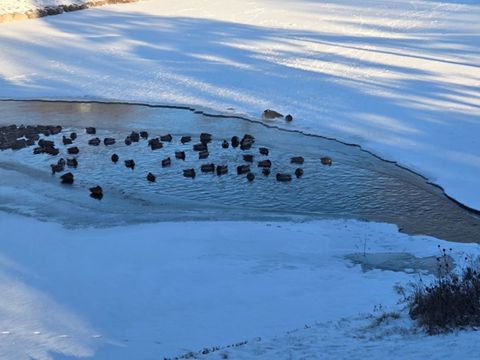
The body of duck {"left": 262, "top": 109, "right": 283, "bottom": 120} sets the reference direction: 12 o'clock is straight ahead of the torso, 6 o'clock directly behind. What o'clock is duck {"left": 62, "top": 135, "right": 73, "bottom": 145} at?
duck {"left": 62, "top": 135, "right": 73, "bottom": 145} is roughly at 11 o'clock from duck {"left": 262, "top": 109, "right": 283, "bottom": 120}.

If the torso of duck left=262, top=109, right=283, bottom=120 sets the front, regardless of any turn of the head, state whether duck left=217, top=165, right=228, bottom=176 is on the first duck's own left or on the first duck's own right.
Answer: on the first duck's own left

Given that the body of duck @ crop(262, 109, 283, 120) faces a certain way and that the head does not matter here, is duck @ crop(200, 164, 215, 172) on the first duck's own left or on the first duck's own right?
on the first duck's own left

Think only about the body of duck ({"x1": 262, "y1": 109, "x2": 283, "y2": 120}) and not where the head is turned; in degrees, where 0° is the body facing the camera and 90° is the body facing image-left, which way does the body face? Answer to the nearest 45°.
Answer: approximately 90°

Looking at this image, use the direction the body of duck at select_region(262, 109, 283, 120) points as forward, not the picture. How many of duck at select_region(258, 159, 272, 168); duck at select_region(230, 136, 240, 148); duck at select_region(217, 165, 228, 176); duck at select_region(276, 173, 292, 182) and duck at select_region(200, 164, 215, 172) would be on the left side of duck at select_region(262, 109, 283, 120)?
5

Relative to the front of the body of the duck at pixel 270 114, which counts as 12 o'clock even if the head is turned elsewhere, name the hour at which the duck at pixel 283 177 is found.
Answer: the duck at pixel 283 177 is roughly at 9 o'clock from the duck at pixel 270 114.

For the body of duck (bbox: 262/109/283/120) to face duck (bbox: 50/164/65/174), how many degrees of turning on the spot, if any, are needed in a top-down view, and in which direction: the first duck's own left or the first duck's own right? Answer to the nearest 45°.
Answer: approximately 45° to the first duck's own left

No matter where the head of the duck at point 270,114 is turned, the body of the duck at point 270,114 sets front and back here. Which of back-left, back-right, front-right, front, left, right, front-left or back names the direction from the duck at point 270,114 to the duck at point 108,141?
front-left

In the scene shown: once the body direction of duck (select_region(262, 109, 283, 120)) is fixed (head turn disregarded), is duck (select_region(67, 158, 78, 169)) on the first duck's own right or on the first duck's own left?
on the first duck's own left

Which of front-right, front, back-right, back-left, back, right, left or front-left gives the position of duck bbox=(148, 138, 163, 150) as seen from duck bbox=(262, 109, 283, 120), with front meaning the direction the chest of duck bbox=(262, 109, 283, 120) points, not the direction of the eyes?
front-left

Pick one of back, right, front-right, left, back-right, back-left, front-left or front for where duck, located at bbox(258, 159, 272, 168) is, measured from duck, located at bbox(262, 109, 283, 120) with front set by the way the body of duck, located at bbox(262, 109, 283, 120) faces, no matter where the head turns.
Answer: left

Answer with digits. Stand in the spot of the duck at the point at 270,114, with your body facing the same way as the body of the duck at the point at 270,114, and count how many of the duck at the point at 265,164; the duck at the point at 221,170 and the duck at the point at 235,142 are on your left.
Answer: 3
